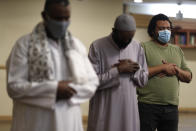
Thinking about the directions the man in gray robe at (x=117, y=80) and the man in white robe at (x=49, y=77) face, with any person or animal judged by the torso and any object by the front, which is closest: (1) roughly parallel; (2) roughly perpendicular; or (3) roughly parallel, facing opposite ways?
roughly parallel

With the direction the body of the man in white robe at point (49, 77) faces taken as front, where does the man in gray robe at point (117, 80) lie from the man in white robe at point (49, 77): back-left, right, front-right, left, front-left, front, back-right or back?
left

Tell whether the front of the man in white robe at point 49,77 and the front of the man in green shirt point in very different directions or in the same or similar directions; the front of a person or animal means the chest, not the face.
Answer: same or similar directions

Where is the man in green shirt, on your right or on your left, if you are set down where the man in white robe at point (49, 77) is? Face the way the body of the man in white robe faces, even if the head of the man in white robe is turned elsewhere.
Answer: on your left

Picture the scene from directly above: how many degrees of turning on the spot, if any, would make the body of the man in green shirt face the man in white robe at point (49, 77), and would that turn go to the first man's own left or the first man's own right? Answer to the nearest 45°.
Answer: approximately 90° to the first man's own right

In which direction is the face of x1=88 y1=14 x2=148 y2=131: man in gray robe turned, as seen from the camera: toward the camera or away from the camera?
toward the camera

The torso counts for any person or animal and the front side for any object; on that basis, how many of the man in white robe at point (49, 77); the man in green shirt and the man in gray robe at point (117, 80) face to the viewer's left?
0

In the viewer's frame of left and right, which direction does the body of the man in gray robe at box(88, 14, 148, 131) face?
facing the viewer and to the right of the viewer

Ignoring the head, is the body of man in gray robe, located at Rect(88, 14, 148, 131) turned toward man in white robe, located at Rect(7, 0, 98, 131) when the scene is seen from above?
no

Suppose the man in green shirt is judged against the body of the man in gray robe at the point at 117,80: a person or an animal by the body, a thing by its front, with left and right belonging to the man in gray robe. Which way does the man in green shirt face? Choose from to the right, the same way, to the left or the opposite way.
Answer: the same way
